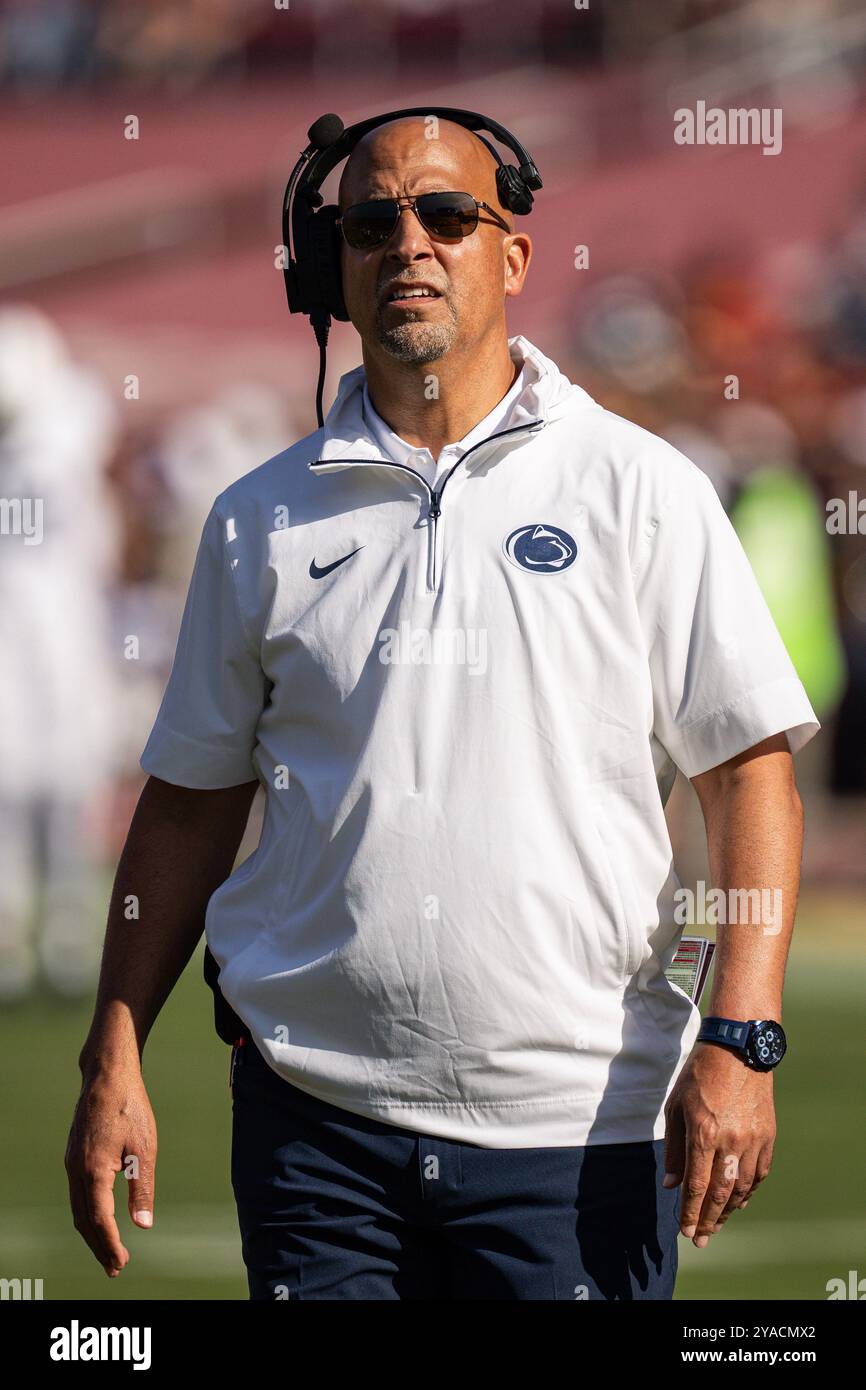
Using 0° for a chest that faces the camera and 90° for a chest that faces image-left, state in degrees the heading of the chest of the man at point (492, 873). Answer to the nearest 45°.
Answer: approximately 0°
